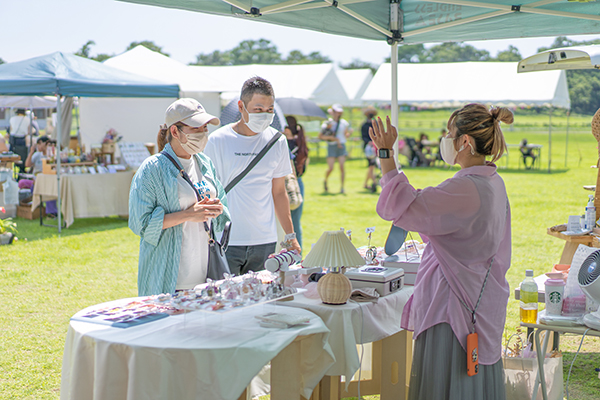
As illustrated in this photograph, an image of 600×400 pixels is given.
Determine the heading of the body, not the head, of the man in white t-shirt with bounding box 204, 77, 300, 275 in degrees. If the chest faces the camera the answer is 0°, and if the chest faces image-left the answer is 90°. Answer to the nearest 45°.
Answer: approximately 0°

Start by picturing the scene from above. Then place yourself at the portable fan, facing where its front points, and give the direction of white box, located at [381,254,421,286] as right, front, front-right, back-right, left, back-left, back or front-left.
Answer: front-right

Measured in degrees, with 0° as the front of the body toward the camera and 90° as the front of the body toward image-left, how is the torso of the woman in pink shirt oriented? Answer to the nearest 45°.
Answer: approximately 135°

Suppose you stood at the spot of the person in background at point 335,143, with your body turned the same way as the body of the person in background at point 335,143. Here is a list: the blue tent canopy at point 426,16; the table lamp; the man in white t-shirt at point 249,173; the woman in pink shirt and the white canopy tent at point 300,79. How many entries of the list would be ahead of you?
4

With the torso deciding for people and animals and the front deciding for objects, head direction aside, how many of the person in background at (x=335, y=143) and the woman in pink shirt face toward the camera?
1

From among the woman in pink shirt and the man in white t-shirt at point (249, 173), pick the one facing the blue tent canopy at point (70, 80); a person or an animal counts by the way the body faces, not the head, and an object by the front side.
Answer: the woman in pink shirt

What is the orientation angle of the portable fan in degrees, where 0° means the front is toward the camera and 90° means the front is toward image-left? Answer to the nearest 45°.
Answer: approximately 45°

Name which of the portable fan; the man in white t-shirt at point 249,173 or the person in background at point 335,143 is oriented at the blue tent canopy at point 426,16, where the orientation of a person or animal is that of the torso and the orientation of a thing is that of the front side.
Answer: the person in background

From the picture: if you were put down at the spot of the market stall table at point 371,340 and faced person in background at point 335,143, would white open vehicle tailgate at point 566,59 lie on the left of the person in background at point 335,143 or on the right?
right

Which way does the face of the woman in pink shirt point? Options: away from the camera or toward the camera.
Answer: away from the camera
